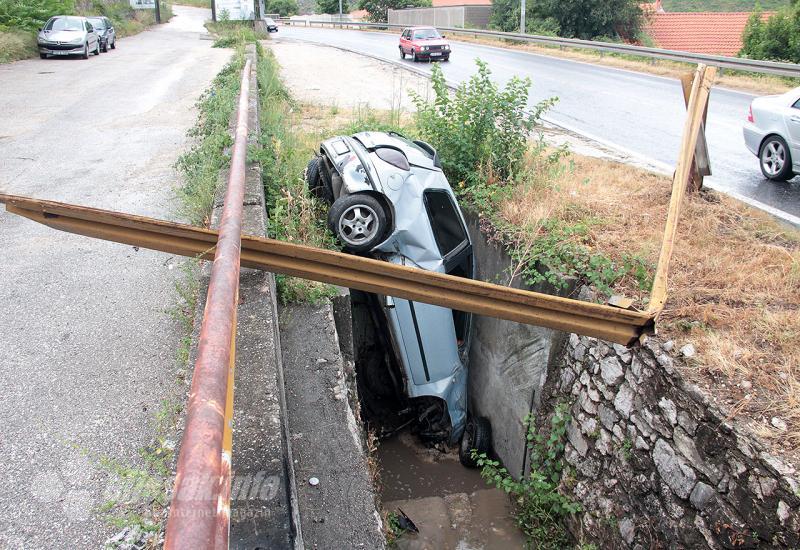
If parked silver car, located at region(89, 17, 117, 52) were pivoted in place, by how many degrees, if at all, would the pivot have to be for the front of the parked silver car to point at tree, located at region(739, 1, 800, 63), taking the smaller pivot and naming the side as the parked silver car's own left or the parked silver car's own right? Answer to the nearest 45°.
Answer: approximately 135° to the parked silver car's own left

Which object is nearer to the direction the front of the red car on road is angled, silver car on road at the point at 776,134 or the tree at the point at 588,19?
the silver car on road

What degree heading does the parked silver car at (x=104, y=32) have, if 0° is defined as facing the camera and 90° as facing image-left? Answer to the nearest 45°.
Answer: approximately 45°

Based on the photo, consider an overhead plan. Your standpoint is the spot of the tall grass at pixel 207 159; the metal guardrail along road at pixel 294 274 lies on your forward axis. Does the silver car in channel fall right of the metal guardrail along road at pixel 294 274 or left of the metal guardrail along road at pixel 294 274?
left

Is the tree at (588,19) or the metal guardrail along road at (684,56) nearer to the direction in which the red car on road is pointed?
the metal guardrail along road

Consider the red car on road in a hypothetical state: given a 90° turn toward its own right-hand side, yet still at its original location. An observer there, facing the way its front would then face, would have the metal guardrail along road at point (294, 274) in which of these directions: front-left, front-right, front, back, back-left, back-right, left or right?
front-left
